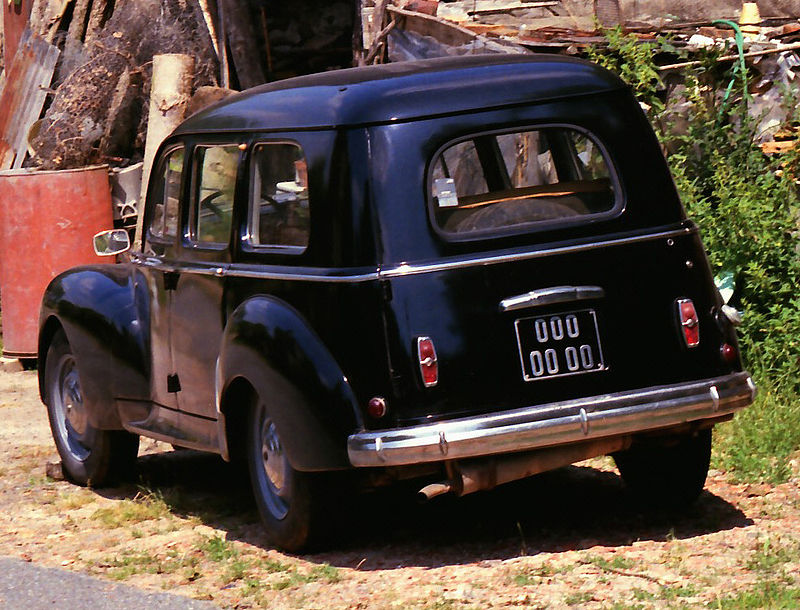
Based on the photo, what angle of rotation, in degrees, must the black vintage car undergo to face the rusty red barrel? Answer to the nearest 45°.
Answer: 0° — it already faces it

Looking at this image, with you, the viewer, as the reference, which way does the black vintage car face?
facing away from the viewer and to the left of the viewer

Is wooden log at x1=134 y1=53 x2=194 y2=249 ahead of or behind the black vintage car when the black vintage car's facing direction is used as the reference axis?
ahead

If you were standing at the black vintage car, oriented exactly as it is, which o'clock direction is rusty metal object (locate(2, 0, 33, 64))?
The rusty metal object is roughly at 1 o'clock from the black vintage car.

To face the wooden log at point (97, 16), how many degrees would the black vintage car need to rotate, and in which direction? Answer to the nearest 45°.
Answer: approximately 45° to its right

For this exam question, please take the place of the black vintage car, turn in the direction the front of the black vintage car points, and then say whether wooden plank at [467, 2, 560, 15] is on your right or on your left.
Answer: on your right

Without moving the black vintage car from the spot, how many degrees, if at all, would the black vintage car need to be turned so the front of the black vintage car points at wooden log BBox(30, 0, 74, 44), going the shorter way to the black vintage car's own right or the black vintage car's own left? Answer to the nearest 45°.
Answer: approximately 45° to the black vintage car's own right

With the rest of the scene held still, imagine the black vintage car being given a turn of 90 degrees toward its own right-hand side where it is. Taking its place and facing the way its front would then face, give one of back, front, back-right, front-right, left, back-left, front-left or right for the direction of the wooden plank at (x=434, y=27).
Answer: front-left

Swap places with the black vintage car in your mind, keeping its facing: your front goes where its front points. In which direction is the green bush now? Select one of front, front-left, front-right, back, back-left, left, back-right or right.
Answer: right

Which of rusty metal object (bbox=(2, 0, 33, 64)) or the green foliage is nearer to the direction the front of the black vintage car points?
the rusty metal object

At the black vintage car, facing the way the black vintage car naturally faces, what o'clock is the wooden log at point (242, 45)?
The wooden log is roughly at 1 o'clock from the black vintage car.
